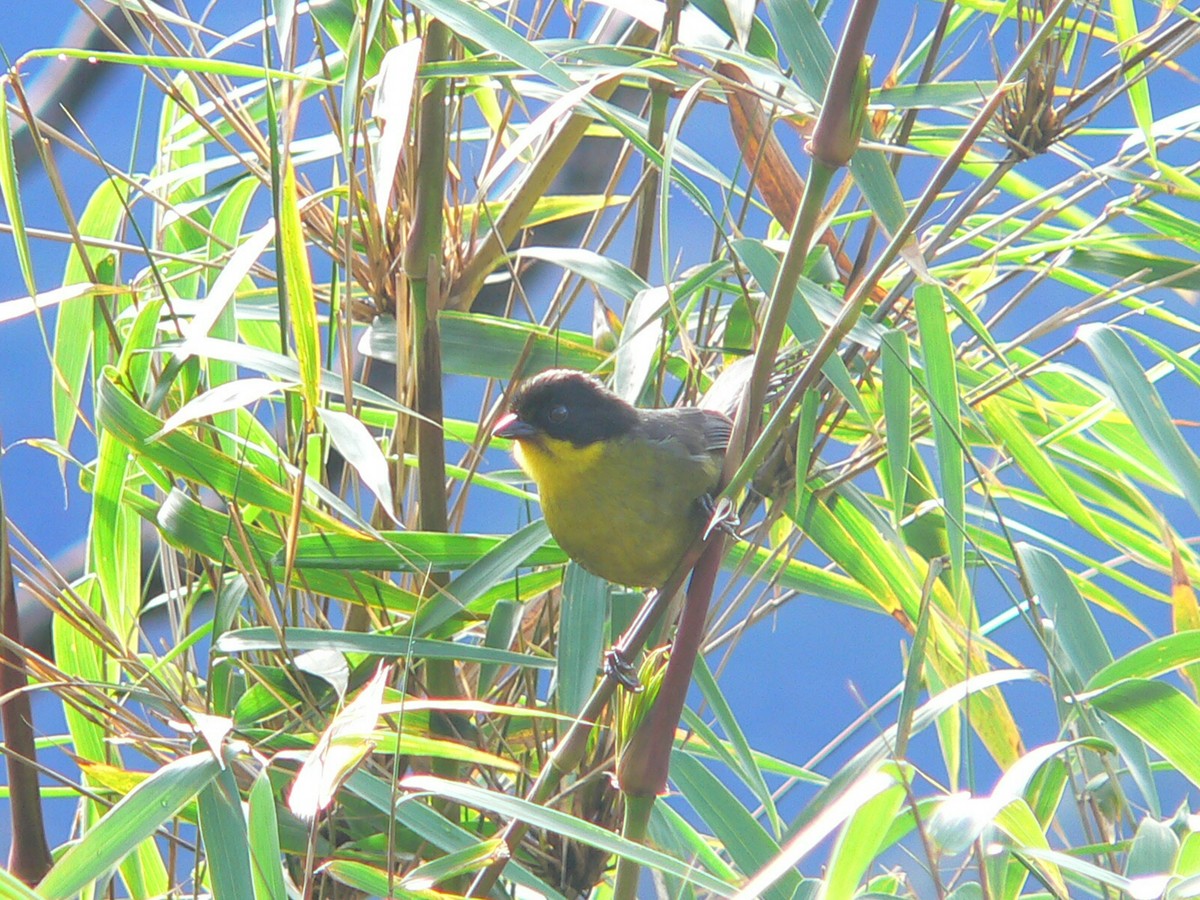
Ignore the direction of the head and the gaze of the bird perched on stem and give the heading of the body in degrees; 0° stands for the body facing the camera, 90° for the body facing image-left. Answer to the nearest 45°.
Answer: approximately 45°
